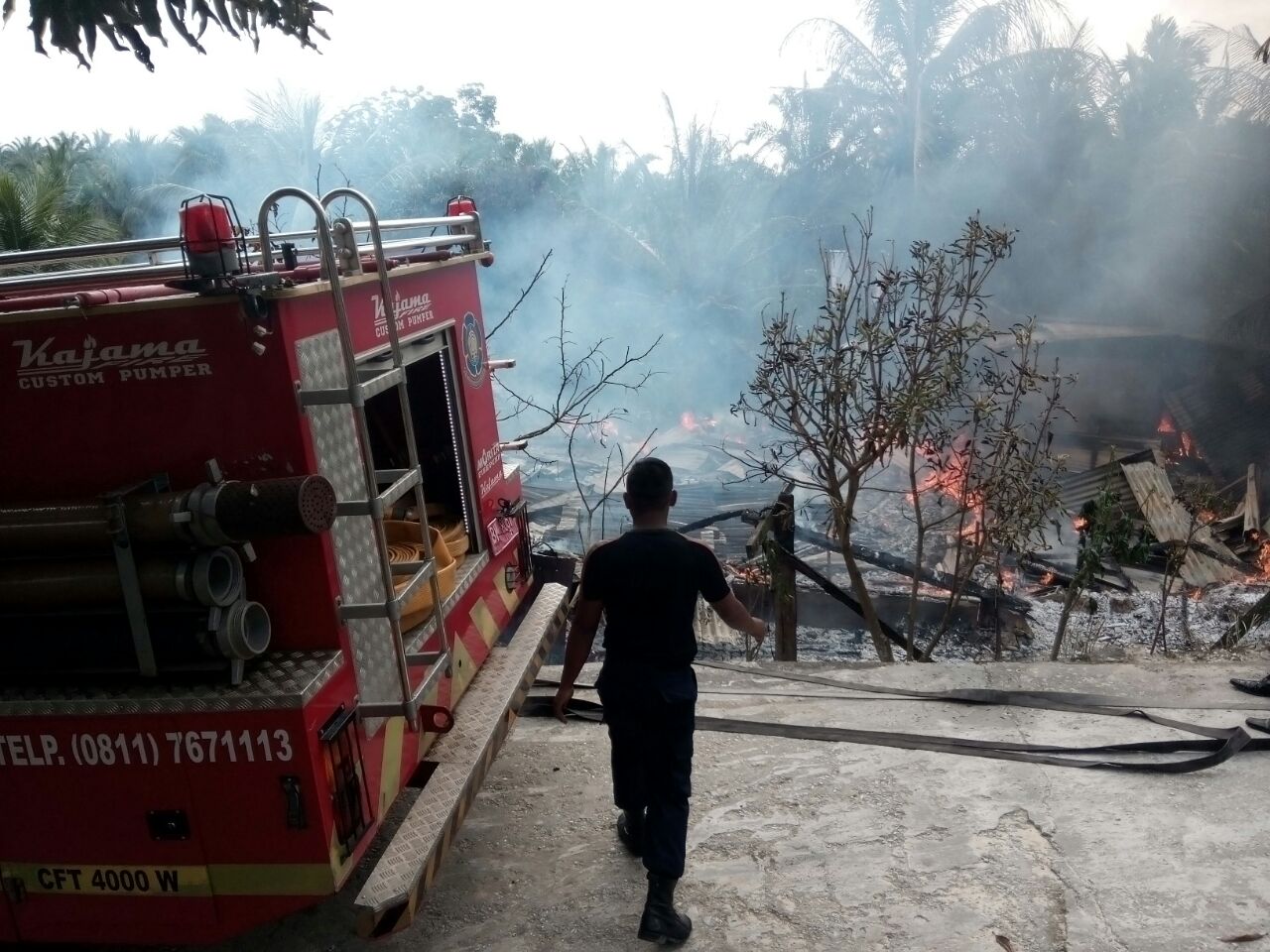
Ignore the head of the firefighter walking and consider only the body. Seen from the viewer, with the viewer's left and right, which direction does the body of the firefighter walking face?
facing away from the viewer

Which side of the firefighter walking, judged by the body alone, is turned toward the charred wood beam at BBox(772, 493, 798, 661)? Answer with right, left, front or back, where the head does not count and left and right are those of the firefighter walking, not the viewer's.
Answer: front

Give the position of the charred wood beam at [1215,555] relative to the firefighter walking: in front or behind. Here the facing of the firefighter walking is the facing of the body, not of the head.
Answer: in front

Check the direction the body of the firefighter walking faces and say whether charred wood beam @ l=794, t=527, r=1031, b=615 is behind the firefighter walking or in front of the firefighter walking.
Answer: in front

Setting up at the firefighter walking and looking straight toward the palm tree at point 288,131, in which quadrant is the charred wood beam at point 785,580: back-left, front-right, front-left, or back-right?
front-right

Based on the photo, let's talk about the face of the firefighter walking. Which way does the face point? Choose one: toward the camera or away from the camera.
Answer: away from the camera

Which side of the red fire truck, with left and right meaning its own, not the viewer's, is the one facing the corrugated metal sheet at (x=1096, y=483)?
right

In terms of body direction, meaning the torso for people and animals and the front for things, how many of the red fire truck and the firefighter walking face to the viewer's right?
0

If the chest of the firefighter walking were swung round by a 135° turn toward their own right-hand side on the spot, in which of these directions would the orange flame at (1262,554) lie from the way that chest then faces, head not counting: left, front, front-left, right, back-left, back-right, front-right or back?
left

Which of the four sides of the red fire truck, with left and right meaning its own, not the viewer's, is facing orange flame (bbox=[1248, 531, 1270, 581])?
right

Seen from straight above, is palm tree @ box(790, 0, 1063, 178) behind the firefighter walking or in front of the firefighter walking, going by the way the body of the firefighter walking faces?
in front

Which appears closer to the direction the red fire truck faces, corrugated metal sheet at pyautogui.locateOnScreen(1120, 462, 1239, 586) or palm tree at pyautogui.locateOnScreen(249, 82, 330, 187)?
the palm tree

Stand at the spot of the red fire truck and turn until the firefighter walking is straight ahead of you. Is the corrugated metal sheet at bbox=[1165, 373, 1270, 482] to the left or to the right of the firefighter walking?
left

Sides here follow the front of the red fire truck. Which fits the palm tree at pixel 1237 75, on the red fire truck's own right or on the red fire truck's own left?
on the red fire truck's own right
